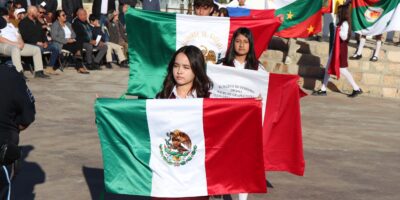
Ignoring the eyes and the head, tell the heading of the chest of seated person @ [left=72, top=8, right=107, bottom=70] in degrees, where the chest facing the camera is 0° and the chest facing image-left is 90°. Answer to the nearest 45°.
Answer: approximately 315°

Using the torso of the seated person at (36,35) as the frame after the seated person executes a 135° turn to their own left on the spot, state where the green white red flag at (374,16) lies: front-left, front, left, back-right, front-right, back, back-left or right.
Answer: right

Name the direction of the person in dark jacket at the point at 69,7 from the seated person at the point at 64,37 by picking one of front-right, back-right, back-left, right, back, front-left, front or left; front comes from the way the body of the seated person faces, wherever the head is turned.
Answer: back-left

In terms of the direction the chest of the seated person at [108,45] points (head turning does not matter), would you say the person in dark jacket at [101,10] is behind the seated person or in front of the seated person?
behind

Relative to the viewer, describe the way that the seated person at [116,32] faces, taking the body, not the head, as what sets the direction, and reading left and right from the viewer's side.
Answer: facing the viewer and to the right of the viewer

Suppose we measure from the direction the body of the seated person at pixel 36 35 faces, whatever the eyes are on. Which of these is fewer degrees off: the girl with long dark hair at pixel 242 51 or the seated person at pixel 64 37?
the girl with long dark hair

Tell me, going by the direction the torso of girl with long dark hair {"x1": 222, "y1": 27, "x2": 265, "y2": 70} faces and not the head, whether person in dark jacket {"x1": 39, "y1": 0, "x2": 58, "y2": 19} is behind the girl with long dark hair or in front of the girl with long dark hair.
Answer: behind

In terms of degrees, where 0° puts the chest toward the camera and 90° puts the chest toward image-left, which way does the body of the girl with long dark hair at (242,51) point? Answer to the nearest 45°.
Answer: approximately 0°
